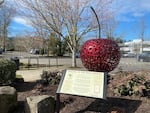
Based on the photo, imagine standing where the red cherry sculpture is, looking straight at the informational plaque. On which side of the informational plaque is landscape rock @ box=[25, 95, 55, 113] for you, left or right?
right

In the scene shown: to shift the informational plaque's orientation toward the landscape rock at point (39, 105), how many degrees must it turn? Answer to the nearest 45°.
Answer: approximately 90° to its right

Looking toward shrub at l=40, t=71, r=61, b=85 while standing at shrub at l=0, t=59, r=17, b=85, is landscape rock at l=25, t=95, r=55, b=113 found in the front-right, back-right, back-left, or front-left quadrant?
front-right

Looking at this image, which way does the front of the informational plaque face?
toward the camera

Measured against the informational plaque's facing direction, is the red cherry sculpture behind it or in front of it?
behind

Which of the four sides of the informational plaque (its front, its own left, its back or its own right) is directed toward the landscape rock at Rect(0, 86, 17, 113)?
right
